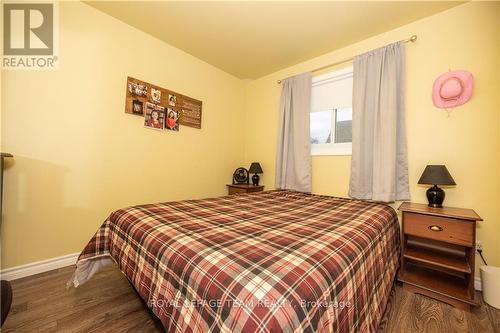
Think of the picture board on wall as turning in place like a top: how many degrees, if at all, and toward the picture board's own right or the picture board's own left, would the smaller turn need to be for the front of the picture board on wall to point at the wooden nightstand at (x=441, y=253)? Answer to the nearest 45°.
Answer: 0° — it already faces it

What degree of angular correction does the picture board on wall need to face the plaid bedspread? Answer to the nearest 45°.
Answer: approximately 45° to its right

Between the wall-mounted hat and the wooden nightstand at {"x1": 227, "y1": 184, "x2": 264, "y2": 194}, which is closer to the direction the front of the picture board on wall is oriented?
the wall-mounted hat

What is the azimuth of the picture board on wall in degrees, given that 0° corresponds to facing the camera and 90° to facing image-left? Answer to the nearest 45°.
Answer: approximately 315°

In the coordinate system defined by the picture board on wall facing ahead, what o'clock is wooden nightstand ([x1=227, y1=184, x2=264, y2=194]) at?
The wooden nightstand is roughly at 10 o'clock from the picture board on wall.

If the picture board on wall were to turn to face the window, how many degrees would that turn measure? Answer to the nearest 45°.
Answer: approximately 45° to its left

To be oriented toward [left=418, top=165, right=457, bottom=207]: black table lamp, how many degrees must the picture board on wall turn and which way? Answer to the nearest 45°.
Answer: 0° — it already faces it

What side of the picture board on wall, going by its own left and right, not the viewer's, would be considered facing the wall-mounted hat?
front
